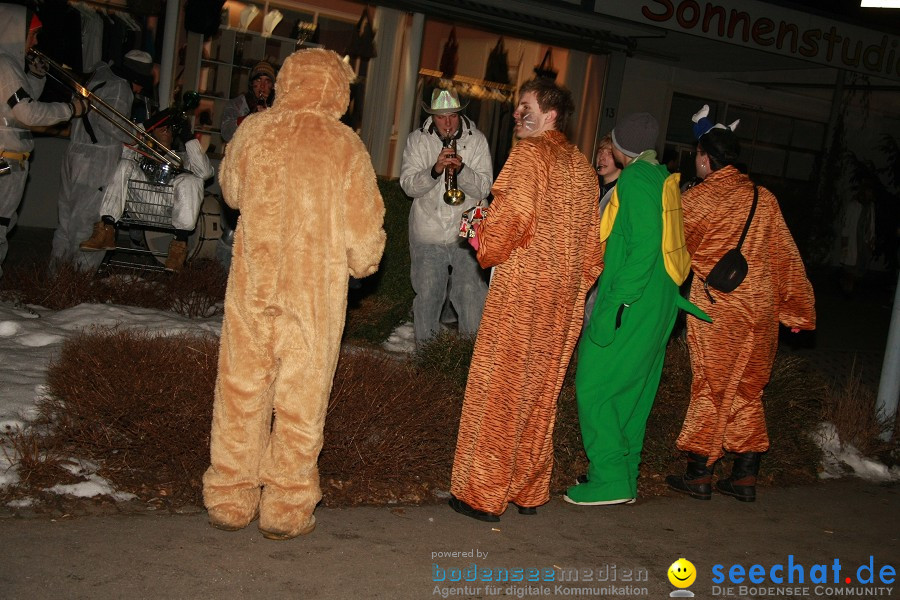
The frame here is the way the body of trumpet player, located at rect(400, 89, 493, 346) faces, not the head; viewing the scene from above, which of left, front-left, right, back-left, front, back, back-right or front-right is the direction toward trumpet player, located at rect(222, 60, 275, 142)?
back-right

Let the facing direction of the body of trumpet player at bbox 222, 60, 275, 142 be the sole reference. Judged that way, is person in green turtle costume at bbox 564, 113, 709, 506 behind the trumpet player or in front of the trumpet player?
in front

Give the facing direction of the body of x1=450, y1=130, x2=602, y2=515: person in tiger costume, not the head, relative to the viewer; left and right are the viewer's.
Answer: facing away from the viewer and to the left of the viewer

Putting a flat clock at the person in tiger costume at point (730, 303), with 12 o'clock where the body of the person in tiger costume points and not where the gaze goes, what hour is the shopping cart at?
The shopping cart is roughly at 11 o'clock from the person in tiger costume.

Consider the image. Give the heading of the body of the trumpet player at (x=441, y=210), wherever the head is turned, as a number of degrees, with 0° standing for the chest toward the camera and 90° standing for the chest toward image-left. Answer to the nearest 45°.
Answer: approximately 0°

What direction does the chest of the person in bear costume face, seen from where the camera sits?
away from the camera

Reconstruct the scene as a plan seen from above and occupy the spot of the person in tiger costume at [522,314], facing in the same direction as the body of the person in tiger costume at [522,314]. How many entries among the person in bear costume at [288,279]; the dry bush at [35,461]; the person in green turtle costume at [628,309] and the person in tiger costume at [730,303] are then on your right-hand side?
2

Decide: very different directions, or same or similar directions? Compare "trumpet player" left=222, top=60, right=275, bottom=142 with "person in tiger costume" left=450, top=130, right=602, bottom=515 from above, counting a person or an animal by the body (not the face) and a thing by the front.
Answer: very different directions

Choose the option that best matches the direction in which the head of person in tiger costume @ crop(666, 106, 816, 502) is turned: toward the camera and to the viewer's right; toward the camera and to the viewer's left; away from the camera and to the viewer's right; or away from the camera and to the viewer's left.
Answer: away from the camera and to the viewer's left

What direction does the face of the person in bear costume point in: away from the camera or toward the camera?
away from the camera
